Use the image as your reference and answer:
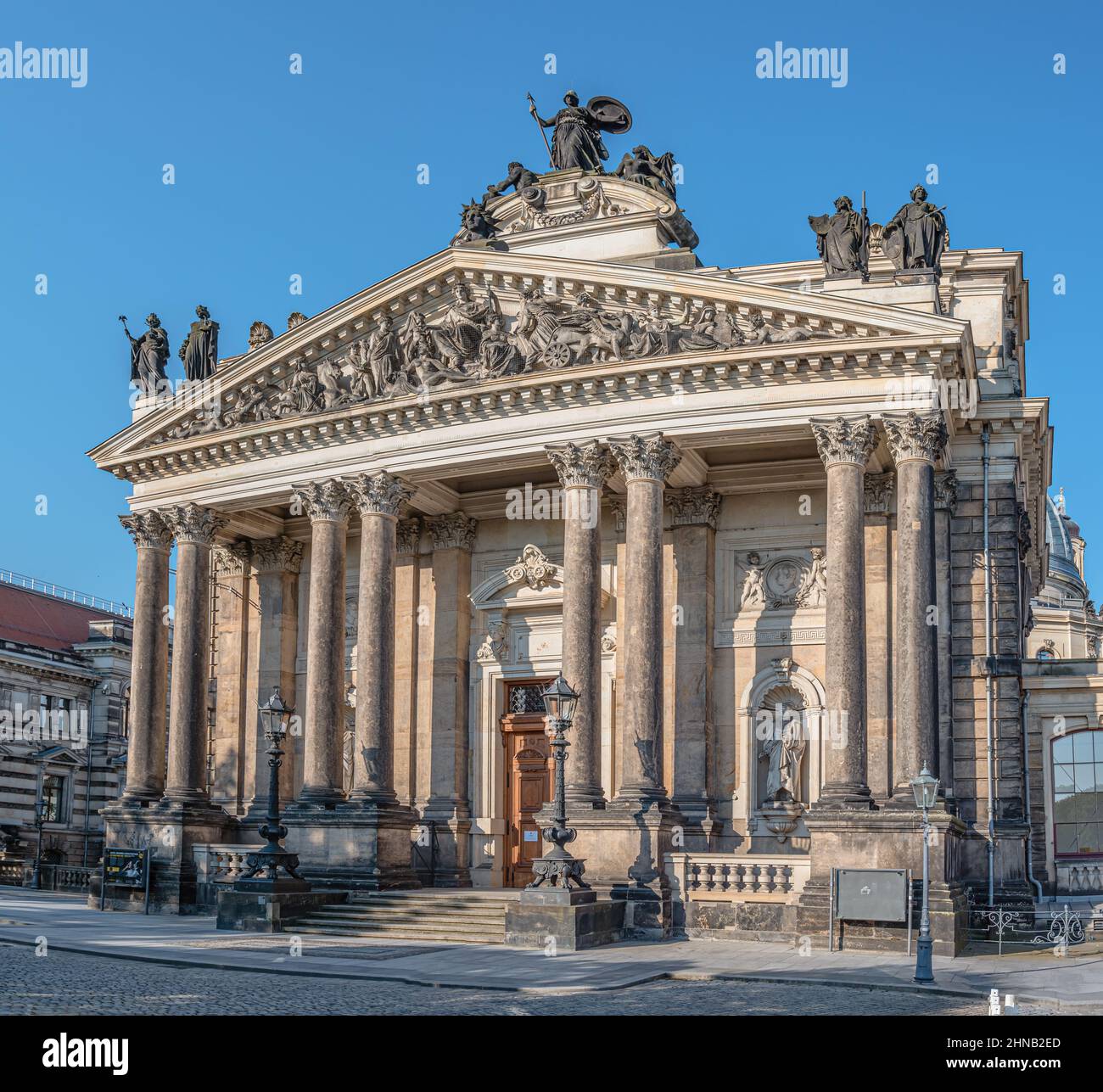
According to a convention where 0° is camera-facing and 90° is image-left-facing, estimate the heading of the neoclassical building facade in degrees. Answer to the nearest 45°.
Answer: approximately 45°

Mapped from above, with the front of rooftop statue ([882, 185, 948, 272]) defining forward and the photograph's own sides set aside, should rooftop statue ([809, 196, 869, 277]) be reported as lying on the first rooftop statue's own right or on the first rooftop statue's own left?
on the first rooftop statue's own right

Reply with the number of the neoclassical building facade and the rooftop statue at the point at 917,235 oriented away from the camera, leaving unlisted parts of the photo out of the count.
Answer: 0

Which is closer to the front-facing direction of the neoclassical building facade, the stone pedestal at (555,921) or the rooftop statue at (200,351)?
the stone pedestal
